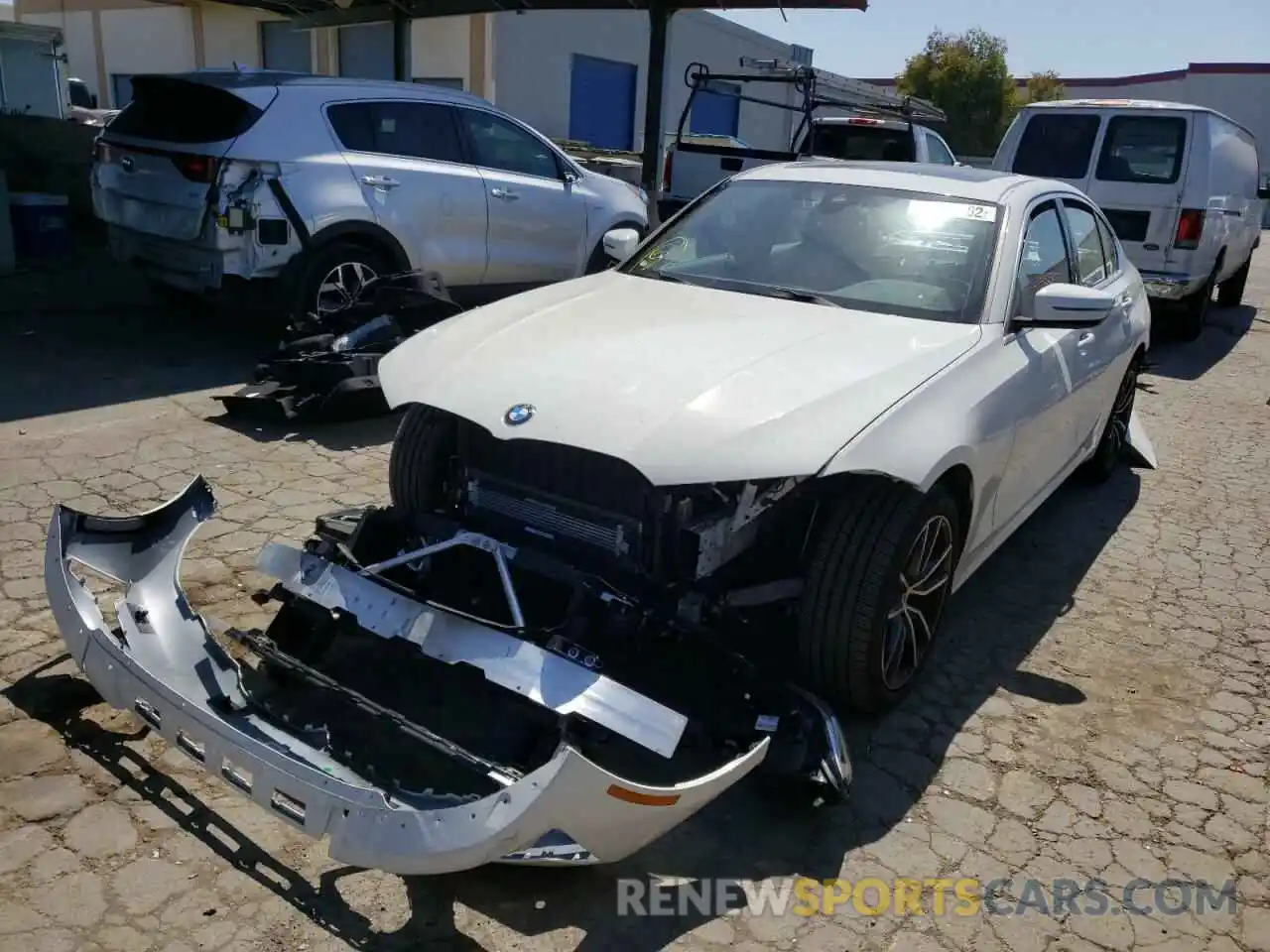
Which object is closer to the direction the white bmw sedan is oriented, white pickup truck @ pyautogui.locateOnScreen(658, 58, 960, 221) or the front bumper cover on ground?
the front bumper cover on ground

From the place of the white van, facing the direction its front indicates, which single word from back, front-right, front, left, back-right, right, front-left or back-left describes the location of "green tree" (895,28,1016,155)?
front-left

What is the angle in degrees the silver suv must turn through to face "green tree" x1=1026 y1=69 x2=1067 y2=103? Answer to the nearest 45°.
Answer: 0° — it already faces it

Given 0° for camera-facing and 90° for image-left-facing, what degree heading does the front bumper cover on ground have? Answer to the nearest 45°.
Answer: approximately 45°

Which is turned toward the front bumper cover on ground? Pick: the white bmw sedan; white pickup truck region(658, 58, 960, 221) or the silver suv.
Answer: the white bmw sedan

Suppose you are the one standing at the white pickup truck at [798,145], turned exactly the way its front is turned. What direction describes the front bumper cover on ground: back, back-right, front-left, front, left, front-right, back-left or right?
back-right

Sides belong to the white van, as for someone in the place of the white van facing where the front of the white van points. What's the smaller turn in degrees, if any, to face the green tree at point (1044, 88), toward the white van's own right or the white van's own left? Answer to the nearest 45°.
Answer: approximately 45° to the white van's own left

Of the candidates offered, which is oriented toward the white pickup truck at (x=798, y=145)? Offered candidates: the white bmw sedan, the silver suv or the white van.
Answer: the silver suv

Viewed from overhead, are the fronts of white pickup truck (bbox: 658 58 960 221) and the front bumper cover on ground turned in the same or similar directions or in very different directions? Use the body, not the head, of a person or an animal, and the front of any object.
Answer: very different directions

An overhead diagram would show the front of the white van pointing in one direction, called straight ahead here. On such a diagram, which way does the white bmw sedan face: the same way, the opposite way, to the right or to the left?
the opposite way

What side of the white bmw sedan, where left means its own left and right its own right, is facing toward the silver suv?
right

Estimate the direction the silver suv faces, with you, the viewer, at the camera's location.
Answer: facing away from the viewer and to the right of the viewer

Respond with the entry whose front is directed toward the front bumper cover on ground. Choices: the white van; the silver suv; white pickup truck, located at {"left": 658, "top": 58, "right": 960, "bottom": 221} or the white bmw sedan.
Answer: the white bmw sedan

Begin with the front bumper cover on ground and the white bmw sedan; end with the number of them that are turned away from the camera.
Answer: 0

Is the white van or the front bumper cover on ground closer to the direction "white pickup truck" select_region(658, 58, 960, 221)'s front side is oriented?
the white van

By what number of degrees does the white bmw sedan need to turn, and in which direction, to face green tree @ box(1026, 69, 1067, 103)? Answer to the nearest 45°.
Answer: approximately 135° to its right

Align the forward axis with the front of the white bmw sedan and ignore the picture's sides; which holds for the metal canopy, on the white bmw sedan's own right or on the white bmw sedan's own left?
on the white bmw sedan's own right

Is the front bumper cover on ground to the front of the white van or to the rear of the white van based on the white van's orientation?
to the rear

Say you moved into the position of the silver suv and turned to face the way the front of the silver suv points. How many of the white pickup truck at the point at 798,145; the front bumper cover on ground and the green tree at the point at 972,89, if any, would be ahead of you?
2

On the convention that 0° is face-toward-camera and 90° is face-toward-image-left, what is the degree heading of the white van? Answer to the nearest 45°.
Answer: approximately 225°
